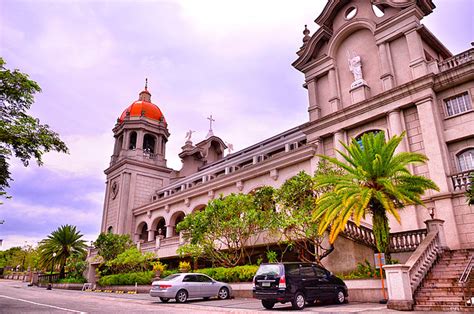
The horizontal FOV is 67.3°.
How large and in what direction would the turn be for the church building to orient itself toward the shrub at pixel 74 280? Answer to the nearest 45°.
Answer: approximately 90° to its right

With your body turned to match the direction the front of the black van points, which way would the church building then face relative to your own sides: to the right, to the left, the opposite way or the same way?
the opposite way

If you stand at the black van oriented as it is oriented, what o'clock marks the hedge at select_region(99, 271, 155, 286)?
The hedge is roughly at 9 o'clock from the black van.

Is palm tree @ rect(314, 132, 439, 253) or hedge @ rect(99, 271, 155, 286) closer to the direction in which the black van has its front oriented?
the palm tree

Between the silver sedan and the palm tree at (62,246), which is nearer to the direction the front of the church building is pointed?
the silver sedan

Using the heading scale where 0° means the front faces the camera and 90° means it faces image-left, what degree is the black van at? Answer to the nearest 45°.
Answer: approximately 225°

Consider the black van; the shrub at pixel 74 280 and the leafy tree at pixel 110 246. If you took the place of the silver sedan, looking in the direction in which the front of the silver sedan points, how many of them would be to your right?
1

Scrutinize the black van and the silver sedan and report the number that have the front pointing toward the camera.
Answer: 0

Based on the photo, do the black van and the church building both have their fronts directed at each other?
yes

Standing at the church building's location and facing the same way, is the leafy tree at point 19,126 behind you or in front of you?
in front

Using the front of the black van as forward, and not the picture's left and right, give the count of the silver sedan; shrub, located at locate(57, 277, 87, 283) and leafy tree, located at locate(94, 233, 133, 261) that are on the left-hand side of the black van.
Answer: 3

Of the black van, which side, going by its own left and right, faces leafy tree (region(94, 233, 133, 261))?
left

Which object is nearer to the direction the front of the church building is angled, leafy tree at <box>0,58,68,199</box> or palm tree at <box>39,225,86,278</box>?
the leafy tree
